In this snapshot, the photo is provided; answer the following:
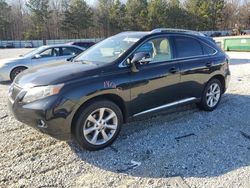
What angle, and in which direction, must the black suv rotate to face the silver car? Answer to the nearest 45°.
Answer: approximately 90° to its right
